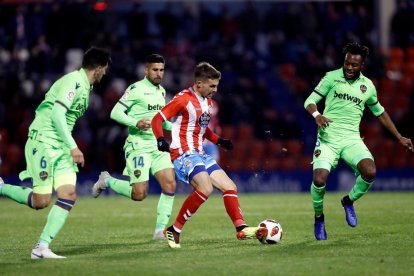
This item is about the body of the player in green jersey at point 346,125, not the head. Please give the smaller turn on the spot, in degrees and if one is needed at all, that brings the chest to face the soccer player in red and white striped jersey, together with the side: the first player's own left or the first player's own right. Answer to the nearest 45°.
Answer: approximately 45° to the first player's own right

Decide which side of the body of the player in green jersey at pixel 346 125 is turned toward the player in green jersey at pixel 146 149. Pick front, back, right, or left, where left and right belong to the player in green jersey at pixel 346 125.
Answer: right

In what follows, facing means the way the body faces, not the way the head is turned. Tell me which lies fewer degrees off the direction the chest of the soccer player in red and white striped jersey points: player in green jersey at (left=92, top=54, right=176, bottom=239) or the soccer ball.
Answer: the soccer ball

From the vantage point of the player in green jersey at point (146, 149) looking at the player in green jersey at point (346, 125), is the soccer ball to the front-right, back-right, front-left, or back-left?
front-right

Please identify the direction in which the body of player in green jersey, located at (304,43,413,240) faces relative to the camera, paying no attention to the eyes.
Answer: toward the camera

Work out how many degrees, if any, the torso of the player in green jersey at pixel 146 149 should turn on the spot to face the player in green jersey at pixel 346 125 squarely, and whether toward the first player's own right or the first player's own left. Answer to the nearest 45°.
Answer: approximately 45° to the first player's own left

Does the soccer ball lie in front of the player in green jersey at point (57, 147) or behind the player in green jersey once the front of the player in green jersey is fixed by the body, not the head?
in front

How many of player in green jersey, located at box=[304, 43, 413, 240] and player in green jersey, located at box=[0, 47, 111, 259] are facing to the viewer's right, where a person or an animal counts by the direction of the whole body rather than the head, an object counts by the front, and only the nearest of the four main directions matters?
1

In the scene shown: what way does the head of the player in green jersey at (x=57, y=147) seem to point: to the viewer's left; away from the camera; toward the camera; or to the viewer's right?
to the viewer's right

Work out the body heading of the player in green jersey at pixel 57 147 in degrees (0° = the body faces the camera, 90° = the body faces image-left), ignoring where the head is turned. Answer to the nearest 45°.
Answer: approximately 270°

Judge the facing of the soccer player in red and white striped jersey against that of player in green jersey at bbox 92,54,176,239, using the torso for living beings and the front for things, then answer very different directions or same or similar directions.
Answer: same or similar directions

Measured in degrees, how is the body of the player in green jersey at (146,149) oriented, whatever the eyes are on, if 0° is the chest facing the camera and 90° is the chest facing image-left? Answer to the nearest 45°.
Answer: approximately 315°

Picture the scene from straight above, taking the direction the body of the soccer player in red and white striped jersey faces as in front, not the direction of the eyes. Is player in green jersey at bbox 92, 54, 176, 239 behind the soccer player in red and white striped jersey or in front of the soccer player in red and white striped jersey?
behind

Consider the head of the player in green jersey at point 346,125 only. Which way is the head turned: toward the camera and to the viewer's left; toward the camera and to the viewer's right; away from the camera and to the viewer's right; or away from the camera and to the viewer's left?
toward the camera and to the viewer's left

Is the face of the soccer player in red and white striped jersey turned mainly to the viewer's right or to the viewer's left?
to the viewer's right

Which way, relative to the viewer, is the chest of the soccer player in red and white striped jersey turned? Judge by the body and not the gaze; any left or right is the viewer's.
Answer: facing the viewer and to the right of the viewer
